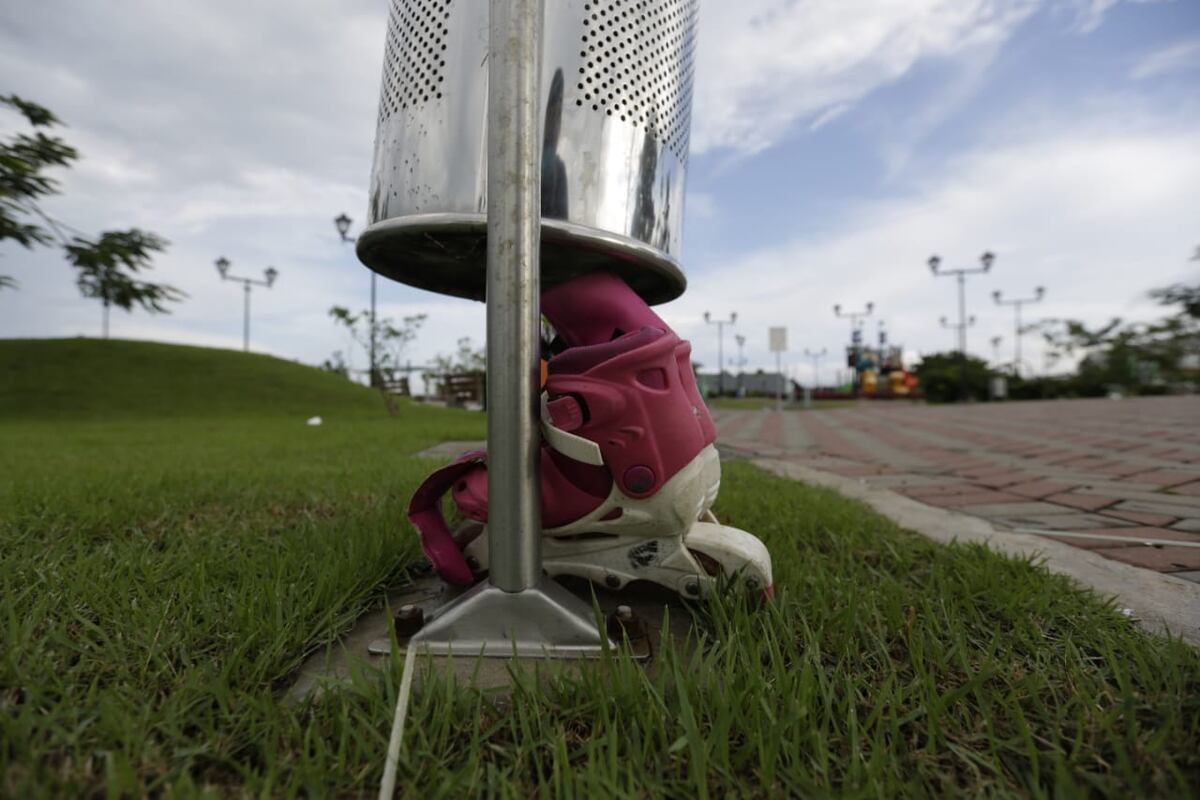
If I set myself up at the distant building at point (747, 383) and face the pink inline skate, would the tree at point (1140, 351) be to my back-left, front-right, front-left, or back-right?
front-left

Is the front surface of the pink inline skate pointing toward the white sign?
no

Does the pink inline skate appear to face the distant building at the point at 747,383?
no

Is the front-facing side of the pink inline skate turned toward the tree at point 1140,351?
no
